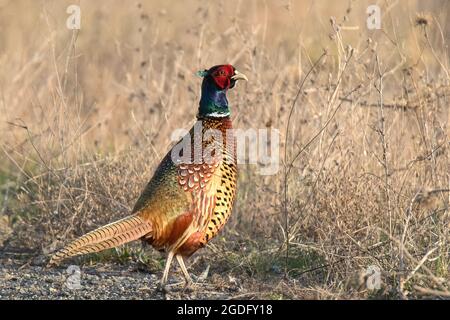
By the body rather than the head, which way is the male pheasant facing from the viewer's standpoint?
to the viewer's right
